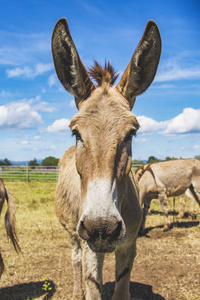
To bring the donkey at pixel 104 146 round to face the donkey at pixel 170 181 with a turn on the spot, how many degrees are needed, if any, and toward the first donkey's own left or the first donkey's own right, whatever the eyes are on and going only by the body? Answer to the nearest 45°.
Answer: approximately 180°

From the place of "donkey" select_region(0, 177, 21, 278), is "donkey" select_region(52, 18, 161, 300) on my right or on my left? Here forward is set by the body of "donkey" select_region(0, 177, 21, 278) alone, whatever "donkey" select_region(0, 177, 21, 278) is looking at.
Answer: on my left

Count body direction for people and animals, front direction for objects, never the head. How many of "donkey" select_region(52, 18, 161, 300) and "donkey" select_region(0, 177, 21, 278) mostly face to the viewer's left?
1

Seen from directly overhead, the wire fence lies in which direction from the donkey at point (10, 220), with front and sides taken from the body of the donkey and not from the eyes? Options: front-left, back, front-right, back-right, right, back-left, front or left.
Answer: right

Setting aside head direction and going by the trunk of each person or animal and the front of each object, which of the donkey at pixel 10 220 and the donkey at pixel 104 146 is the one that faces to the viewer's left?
the donkey at pixel 10 220

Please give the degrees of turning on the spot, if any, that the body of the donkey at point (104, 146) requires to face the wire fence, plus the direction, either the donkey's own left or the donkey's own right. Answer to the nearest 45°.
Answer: approximately 180°

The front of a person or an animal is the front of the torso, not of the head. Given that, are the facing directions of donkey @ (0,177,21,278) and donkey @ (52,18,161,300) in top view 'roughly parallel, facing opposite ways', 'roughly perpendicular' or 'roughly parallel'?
roughly perpendicular

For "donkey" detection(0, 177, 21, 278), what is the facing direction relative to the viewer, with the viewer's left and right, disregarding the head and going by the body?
facing to the left of the viewer

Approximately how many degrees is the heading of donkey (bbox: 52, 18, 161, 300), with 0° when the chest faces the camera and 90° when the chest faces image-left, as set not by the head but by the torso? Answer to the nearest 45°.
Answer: approximately 0°

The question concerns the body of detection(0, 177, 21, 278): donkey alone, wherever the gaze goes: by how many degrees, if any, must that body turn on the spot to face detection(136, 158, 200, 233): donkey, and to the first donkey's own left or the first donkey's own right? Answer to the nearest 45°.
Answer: approximately 135° to the first donkey's own right
